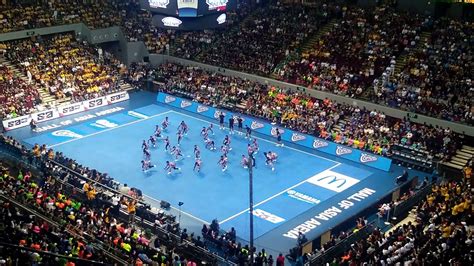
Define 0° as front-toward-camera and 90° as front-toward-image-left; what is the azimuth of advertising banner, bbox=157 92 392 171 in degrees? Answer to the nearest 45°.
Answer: approximately 45°

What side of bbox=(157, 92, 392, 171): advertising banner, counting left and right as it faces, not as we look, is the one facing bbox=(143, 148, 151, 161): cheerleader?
front

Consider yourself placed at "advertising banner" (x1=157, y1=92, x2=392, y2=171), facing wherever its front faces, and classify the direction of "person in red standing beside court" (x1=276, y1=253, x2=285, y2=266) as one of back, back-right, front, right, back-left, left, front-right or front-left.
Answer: front-left

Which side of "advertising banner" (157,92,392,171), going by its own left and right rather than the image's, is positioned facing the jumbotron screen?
front

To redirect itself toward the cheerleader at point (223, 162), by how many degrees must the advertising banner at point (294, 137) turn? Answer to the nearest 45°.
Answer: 0° — it already faces them

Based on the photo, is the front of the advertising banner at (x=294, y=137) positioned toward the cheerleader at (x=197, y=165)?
yes

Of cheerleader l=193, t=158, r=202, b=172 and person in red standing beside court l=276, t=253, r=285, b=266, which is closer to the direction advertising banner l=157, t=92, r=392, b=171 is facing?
the cheerleader
